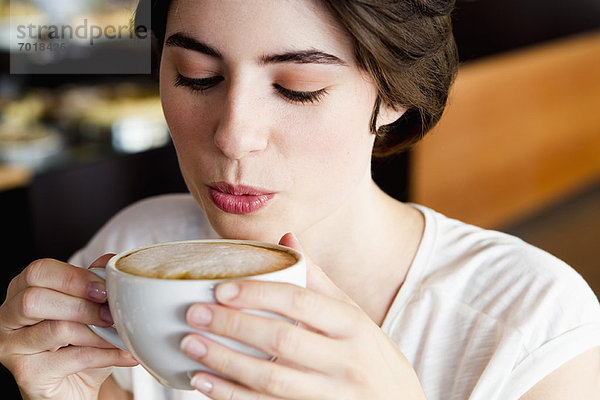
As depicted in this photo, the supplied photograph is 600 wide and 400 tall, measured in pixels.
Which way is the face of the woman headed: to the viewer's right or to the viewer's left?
to the viewer's left

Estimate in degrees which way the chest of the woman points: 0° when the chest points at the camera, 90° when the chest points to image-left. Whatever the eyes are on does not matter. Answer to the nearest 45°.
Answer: approximately 45°
